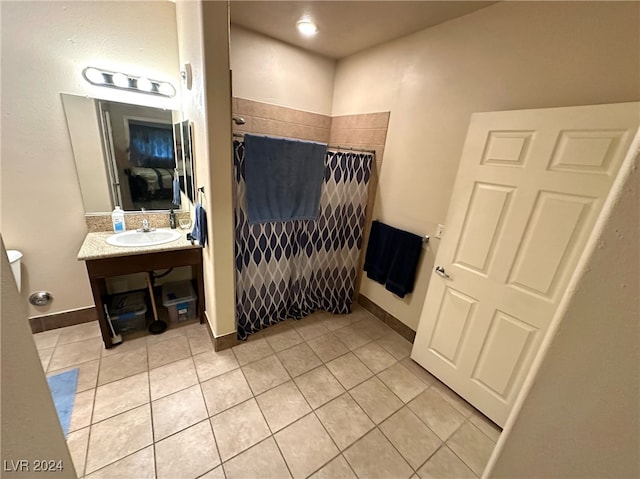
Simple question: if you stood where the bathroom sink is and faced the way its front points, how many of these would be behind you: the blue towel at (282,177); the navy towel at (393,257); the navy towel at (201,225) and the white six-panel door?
0

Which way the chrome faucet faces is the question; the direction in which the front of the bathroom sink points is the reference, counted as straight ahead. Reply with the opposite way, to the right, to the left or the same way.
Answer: the same way

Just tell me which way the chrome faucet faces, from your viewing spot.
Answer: facing the viewer

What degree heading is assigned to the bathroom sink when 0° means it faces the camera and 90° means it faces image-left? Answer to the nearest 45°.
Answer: approximately 0°

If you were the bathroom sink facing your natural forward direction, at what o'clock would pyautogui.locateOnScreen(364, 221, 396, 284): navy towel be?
The navy towel is roughly at 10 o'clock from the bathroom sink.

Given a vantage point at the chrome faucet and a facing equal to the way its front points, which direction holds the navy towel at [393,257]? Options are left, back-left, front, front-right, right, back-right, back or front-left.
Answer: front-left

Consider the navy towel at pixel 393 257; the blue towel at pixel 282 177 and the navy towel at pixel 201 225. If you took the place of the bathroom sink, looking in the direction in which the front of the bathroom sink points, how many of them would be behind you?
0

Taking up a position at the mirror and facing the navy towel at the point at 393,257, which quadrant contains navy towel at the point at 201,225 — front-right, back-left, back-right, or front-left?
front-right

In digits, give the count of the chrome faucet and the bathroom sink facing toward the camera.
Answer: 2
